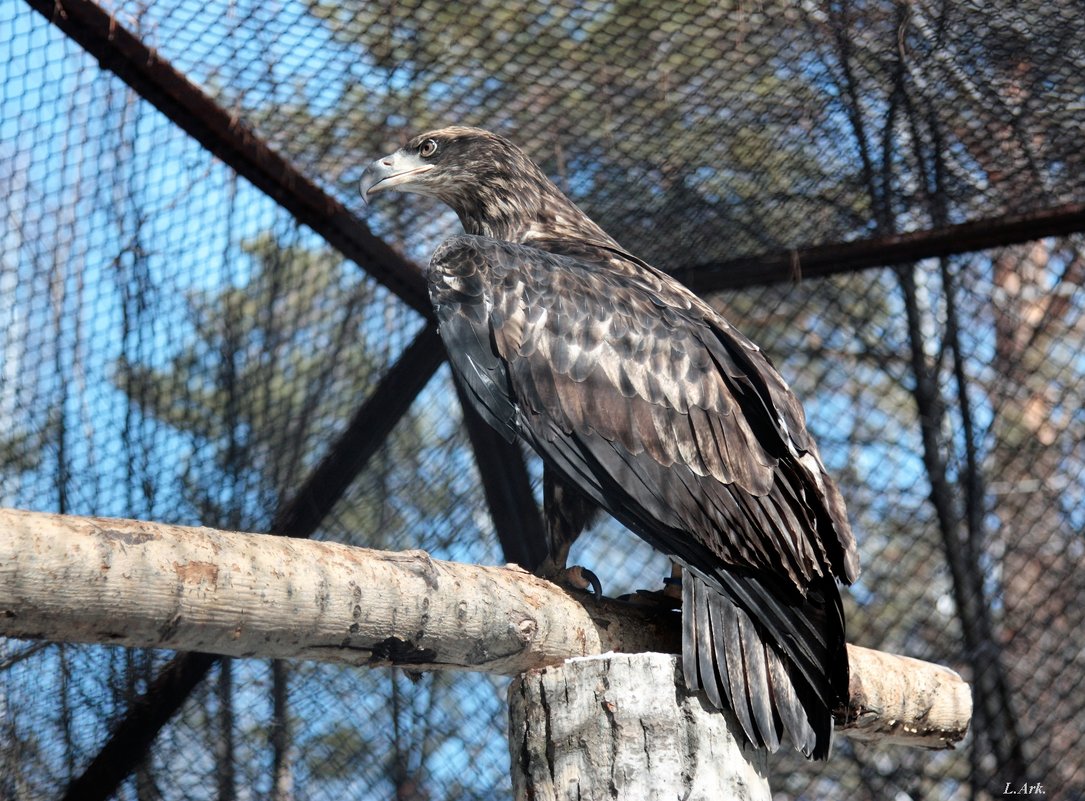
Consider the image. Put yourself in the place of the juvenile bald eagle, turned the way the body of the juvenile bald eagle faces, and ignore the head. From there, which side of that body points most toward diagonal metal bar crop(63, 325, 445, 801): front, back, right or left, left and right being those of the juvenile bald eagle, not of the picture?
front

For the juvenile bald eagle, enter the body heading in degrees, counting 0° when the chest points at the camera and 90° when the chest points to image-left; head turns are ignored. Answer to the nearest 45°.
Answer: approximately 135°

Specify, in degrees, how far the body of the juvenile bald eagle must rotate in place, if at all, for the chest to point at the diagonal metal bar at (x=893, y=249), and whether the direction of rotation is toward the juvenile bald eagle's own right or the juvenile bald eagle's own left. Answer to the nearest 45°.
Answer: approximately 90° to the juvenile bald eagle's own right
